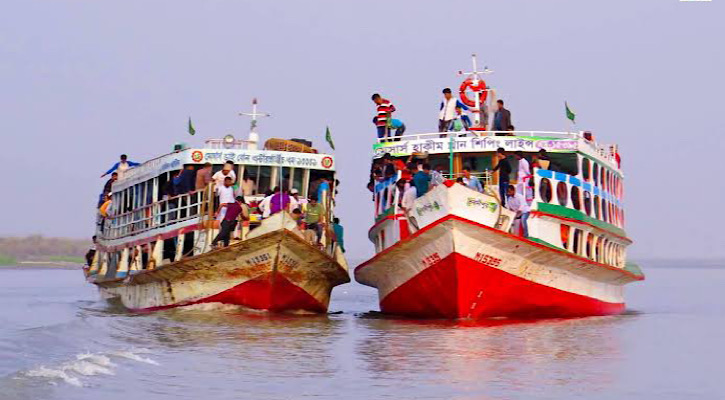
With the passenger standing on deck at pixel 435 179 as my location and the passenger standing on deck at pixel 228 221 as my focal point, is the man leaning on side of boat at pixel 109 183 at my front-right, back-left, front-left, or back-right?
front-right

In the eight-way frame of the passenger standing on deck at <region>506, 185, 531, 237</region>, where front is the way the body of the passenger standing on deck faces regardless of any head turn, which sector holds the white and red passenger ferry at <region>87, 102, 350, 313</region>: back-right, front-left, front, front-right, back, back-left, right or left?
front-right

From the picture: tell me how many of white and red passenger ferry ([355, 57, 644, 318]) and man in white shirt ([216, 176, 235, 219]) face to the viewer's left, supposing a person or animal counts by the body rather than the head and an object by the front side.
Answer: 0

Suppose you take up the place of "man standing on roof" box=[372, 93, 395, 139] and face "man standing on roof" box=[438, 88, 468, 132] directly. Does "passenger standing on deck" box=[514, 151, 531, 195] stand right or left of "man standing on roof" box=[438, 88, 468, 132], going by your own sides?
right

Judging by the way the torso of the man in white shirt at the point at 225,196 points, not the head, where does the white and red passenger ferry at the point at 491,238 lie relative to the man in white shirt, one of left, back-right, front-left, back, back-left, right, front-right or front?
front-left

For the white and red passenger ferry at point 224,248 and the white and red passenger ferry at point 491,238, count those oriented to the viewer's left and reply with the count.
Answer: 0

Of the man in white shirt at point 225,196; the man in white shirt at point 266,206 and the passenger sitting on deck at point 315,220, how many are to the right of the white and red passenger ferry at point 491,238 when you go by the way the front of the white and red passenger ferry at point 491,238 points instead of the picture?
3

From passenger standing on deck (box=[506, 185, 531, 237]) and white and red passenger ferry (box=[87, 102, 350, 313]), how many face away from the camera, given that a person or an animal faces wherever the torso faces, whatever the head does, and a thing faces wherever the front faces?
0

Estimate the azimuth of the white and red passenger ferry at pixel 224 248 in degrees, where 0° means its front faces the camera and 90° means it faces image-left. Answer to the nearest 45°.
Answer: approximately 315°

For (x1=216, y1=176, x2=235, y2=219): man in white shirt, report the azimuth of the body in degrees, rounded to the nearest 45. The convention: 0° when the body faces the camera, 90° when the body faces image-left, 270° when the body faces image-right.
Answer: approximately 315°

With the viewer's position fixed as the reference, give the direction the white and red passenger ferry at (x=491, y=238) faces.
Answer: facing the viewer

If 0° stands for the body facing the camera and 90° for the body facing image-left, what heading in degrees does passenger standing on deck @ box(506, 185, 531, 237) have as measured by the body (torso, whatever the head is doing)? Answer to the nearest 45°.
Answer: approximately 45°

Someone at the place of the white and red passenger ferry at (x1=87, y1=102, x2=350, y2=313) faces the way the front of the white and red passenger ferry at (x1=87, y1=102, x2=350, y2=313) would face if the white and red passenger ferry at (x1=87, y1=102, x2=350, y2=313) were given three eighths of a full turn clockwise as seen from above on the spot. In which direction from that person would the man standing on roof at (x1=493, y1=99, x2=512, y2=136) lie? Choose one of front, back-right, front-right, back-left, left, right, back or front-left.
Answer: back

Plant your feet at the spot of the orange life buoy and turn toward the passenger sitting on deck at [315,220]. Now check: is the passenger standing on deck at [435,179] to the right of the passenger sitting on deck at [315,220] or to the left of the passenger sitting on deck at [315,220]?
left
